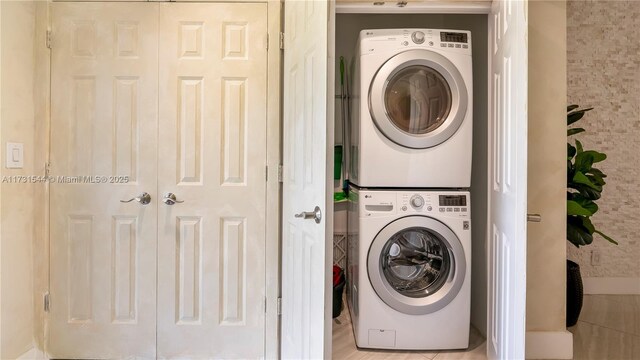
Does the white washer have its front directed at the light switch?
no

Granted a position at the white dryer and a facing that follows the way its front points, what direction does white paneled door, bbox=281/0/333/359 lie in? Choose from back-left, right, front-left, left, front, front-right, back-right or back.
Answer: front-right

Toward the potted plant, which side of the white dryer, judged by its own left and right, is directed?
left

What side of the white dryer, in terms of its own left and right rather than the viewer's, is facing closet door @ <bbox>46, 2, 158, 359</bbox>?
right

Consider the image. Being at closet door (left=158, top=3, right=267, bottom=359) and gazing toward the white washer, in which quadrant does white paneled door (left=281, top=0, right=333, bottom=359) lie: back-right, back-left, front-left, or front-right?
front-right

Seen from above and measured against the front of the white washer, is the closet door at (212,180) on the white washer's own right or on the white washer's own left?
on the white washer's own right

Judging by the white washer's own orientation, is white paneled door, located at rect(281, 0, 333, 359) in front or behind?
in front

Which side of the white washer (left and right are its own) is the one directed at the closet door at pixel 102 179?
right

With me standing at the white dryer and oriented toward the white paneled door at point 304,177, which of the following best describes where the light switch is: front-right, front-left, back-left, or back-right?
front-right

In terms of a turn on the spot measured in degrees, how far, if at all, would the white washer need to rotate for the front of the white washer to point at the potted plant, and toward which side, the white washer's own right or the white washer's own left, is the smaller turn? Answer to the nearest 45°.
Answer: approximately 90° to the white washer's own left

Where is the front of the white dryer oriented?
toward the camera

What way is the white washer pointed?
toward the camera

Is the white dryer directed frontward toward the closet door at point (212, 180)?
no
